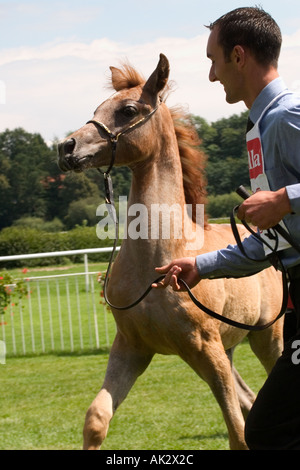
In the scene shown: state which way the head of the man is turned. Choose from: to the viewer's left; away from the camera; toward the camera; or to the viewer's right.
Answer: to the viewer's left

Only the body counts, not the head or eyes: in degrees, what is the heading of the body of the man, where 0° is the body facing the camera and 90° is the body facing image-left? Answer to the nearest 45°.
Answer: approximately 90°

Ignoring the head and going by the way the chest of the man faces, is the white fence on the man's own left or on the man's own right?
on the man's own right

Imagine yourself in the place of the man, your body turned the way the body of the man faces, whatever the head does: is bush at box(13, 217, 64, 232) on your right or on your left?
on your right
